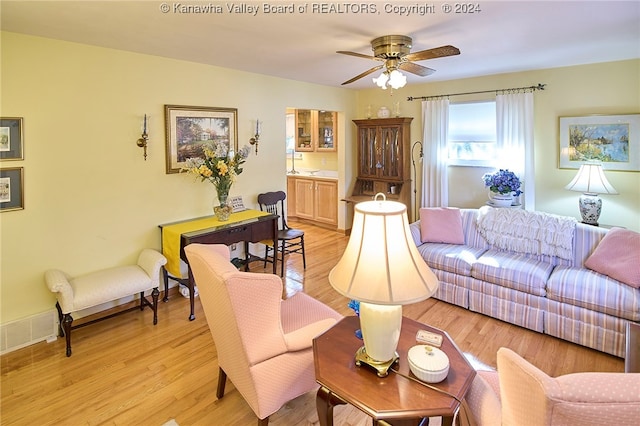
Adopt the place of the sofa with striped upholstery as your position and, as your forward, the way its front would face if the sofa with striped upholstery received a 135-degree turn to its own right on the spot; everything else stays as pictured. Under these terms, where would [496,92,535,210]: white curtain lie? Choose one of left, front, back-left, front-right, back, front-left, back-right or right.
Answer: front

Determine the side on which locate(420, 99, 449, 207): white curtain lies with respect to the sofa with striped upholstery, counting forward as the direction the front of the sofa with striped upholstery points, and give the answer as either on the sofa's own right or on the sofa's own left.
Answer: on the sofa's own right

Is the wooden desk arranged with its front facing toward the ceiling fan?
yes

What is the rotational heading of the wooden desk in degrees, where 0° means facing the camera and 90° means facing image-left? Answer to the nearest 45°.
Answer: approximately 315°

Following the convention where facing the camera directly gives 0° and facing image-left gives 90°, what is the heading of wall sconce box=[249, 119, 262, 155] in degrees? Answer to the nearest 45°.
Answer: approximately 315°

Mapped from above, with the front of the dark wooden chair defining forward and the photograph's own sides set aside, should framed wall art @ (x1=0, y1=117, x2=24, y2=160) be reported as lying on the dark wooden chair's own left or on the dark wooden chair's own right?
on the dark wooden chair's own right
